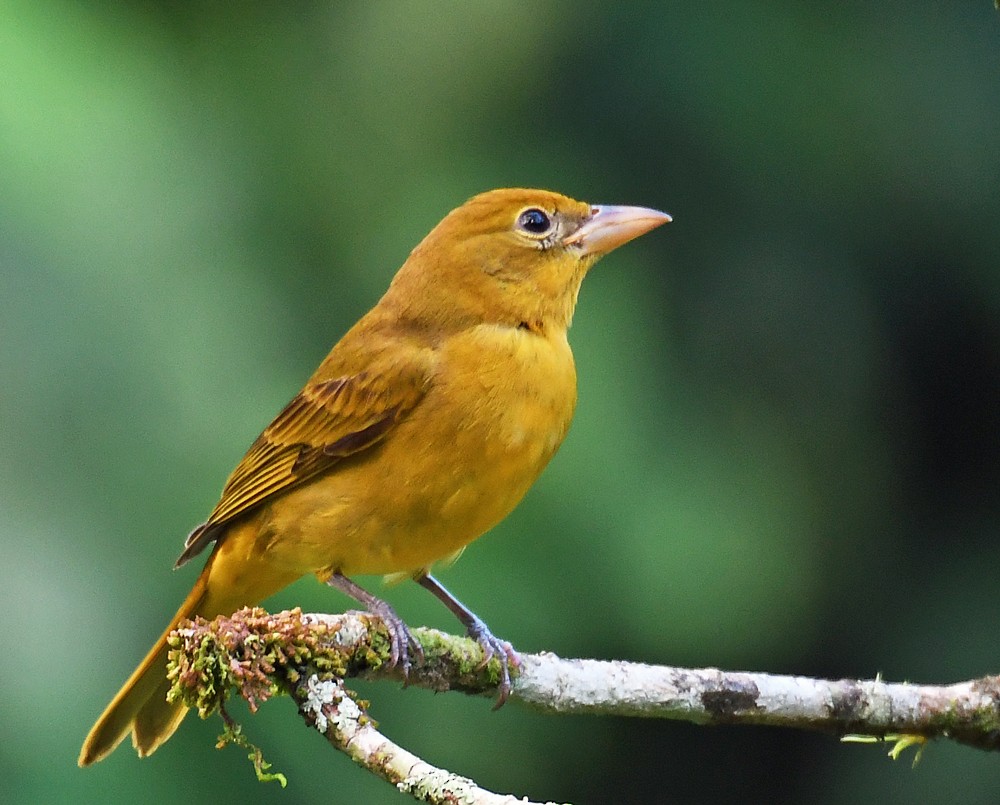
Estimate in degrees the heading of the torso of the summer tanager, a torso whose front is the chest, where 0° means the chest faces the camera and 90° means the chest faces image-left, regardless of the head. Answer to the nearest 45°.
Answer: approximately 270°
